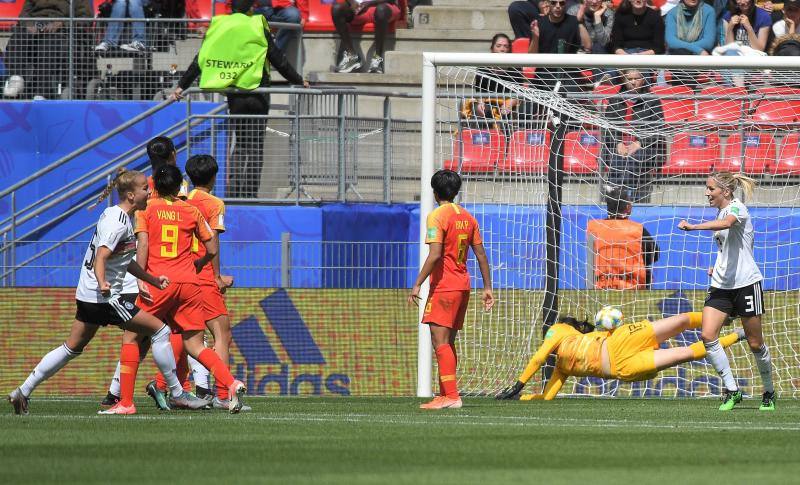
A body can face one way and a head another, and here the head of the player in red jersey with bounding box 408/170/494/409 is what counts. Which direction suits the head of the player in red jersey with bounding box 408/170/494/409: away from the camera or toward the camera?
away from the camera

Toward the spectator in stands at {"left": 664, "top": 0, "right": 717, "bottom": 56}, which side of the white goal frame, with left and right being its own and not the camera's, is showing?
back

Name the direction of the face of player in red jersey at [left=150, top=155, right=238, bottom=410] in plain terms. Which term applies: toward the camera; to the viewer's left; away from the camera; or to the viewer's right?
away from the camera

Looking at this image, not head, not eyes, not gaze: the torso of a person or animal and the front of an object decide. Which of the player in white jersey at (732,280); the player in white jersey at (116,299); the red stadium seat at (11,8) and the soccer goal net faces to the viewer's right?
the player in white jersey at (116,299)

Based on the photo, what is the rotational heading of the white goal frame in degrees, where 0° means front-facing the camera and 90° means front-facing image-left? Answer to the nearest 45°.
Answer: approximately 0°

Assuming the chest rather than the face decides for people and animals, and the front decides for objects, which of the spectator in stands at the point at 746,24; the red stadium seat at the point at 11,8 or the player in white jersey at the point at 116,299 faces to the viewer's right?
the player in white jersey

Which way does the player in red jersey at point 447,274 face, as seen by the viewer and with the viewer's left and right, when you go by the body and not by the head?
facing away from the viewer and to the left of the viewer
